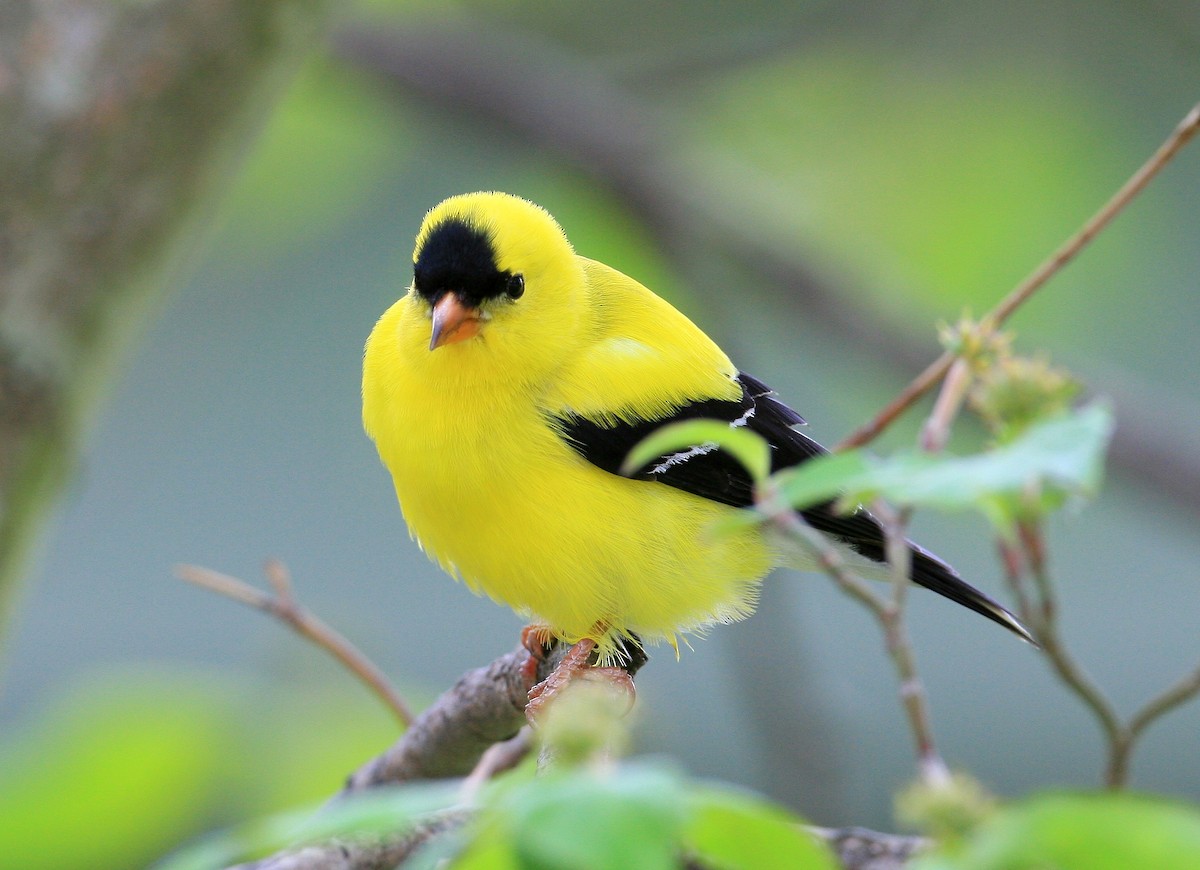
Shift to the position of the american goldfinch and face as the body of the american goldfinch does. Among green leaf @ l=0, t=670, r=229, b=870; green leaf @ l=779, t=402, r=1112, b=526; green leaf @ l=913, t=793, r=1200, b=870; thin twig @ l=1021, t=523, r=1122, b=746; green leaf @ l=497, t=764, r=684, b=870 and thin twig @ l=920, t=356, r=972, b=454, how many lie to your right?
1

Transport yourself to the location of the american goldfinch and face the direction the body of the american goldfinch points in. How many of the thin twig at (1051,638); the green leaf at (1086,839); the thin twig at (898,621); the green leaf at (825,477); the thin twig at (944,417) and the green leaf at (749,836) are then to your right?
0

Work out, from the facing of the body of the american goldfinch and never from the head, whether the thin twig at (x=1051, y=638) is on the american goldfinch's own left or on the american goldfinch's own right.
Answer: on the american goldfinch's own left

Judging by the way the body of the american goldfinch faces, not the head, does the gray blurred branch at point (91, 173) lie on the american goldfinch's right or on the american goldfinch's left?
on the american goldfinch's right

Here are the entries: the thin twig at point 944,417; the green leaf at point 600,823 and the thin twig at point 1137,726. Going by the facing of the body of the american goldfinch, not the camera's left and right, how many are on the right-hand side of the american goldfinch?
0

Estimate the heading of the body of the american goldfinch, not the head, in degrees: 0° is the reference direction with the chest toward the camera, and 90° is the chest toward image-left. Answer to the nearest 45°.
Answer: approximately 45°

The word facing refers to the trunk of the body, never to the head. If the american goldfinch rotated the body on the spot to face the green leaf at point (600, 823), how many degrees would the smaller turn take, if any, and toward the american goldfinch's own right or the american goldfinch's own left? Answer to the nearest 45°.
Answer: approximately 45° to the american goldfinch's own left

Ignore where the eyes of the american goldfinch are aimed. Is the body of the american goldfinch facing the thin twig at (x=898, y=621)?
no

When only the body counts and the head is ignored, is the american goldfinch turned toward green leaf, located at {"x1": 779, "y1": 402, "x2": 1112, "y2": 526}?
no

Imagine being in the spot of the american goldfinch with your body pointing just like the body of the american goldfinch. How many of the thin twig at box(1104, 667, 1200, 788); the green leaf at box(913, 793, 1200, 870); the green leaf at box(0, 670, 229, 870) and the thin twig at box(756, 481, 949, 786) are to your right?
1

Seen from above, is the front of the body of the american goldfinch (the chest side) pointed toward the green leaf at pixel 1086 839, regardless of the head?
no
